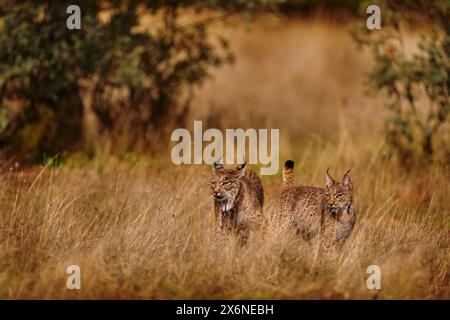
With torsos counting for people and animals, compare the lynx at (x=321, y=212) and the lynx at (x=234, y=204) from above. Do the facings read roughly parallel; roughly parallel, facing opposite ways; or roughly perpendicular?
roughly perpendicular

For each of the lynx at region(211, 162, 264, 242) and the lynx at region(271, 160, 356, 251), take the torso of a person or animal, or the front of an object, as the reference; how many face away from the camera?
0

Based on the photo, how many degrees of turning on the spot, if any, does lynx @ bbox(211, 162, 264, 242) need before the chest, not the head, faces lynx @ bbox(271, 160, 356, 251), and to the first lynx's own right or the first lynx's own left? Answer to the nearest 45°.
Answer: approximately 135° to the first lynx's own left

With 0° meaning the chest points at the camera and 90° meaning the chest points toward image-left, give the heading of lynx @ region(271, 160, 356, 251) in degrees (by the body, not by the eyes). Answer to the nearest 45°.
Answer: approximately 315°

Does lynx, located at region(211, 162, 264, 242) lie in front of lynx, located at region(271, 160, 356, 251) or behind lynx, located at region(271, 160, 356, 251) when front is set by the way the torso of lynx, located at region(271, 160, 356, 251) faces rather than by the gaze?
behind

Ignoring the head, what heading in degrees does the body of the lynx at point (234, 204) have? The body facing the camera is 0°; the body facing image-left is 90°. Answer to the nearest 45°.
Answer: approximately 45°
